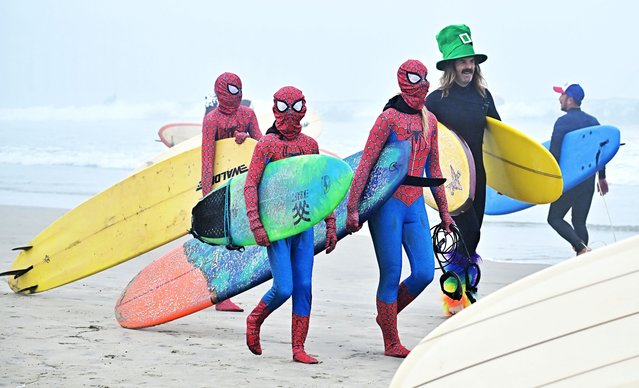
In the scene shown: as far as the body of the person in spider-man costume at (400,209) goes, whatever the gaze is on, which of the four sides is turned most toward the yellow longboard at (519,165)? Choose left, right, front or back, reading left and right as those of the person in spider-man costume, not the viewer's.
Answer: left

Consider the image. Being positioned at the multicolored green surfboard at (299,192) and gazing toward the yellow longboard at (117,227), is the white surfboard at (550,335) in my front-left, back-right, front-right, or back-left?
back-left

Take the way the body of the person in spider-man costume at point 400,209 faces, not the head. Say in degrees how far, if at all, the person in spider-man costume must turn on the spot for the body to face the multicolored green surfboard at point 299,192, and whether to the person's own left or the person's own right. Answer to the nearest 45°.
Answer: approximately 90° to the person's own right

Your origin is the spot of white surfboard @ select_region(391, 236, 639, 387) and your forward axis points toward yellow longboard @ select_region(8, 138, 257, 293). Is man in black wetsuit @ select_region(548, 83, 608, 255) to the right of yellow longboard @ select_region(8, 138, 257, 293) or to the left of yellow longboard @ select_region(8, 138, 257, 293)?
right

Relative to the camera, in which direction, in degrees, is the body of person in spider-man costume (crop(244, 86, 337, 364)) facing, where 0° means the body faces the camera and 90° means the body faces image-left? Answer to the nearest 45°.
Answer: approximately 315°

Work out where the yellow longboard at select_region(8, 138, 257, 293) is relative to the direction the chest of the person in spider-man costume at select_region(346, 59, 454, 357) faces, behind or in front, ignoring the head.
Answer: behind

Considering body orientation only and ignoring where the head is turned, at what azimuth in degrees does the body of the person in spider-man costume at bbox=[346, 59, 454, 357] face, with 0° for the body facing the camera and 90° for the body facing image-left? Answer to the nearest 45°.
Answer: approximately 315°

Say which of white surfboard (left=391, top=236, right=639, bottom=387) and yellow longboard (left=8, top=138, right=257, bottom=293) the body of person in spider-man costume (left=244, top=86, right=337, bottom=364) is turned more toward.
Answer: the white surfboard
